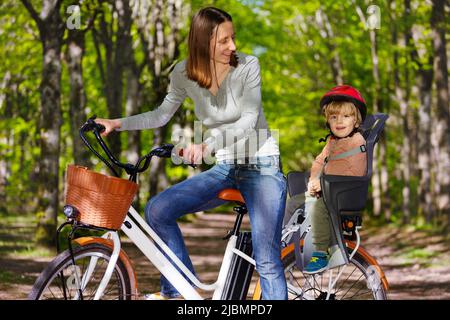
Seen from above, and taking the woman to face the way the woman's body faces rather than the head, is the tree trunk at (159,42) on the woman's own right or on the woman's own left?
on the woman's own right

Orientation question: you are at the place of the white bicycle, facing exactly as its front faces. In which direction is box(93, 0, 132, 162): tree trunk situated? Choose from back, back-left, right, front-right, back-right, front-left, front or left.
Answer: right

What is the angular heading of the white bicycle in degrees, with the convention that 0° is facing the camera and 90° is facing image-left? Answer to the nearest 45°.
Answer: approximately 90°

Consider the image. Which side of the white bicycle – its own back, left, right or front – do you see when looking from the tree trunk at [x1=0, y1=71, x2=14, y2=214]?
right

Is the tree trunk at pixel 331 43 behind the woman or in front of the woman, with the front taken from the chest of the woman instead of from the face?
behind

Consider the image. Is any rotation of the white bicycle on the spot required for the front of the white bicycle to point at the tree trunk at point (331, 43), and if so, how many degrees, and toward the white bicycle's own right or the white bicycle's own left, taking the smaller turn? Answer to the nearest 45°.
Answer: approximately 90° to the white bicycle's own right

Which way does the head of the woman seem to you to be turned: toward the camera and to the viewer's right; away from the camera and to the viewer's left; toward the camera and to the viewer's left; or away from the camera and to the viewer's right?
toward the camera and to the viewer's right

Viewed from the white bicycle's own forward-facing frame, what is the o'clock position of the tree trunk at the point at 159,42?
The tree trunk is roughly at 3 o'clock from the white bicycle.

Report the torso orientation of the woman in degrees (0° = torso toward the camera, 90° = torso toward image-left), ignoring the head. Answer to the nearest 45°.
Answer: approximately 45°
